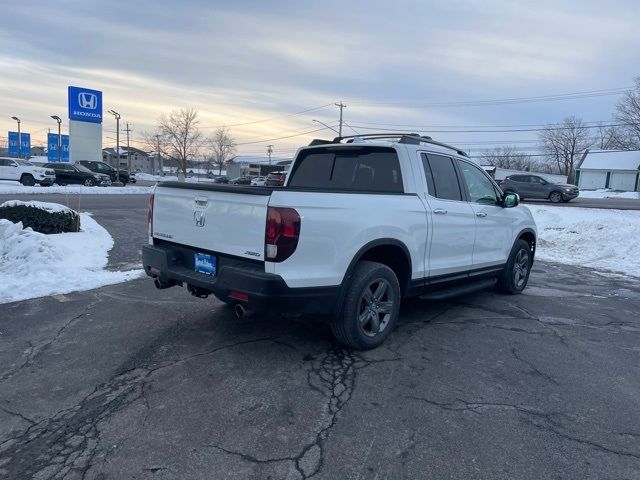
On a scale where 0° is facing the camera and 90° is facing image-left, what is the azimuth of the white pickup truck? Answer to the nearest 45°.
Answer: approximately 225°

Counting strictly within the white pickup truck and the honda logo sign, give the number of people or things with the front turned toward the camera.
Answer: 1

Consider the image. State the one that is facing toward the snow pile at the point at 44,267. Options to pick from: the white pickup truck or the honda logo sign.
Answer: the honda logo sign

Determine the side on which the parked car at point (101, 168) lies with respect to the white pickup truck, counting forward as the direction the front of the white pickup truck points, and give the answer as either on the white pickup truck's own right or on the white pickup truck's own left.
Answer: on the white pickup truck's own left

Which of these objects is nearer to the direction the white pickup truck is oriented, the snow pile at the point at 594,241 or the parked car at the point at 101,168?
the snow pile

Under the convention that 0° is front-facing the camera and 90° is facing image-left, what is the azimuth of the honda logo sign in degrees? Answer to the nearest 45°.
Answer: approximately 0°

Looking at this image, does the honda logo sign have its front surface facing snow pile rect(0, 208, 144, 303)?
yes

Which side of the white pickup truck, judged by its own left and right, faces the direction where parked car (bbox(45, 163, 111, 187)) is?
left

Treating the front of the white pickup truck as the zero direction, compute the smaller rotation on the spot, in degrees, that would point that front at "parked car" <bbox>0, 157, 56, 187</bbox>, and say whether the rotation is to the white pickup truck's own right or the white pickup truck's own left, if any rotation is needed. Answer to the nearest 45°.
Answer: approximately 90° to the white pickup truck's own left
